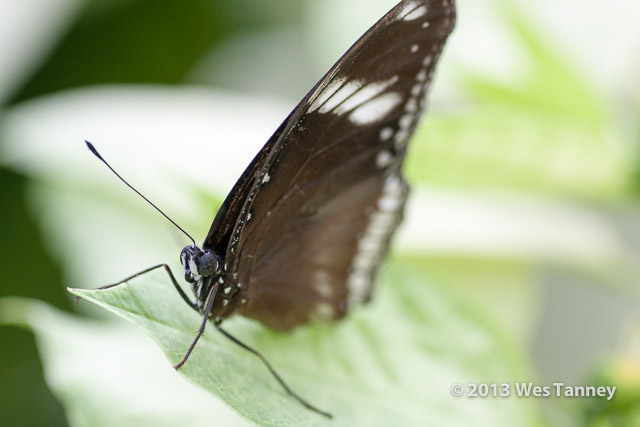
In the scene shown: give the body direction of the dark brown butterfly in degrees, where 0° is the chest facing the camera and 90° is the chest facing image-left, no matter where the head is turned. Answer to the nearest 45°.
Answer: approximately 45°
